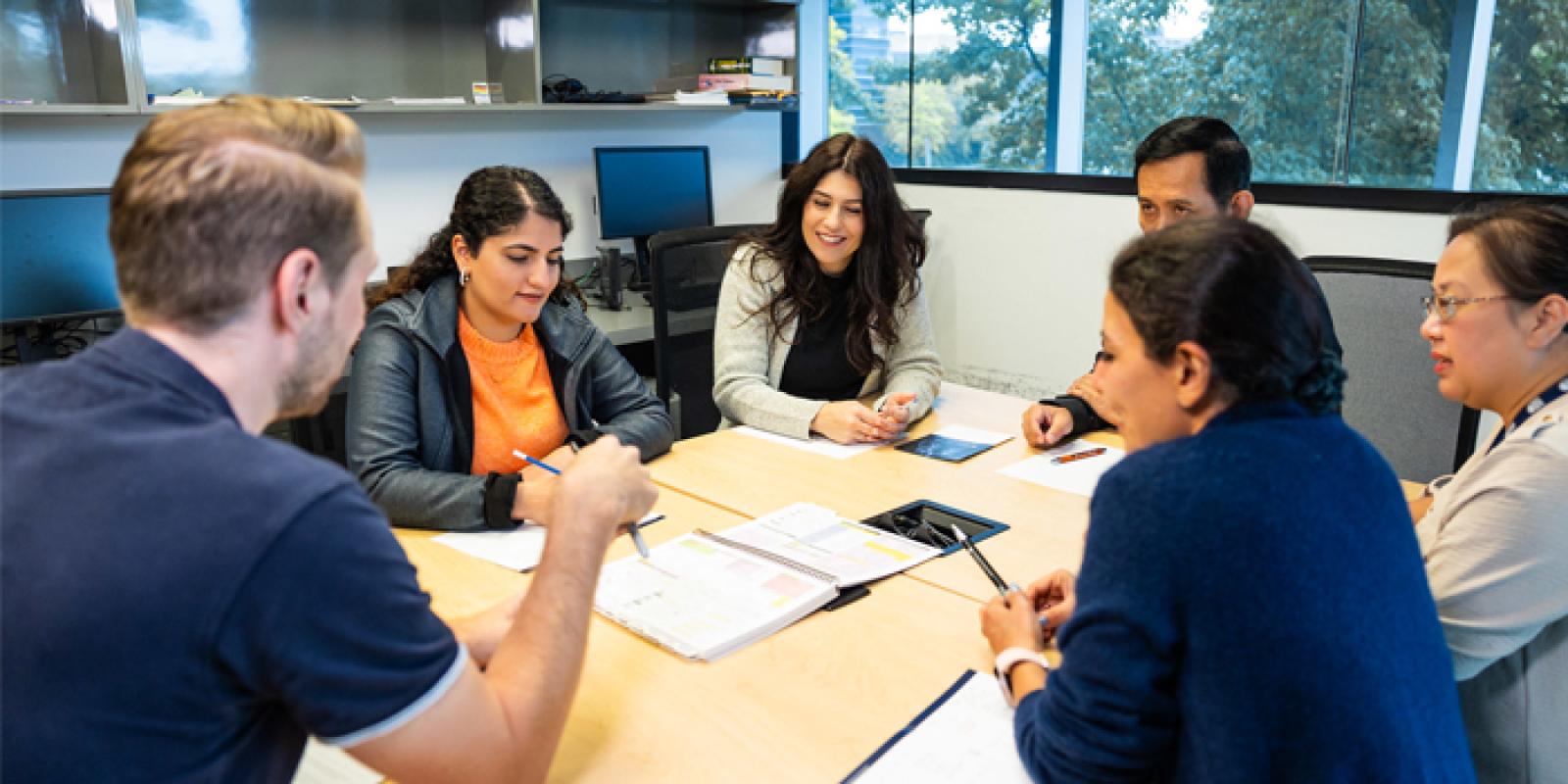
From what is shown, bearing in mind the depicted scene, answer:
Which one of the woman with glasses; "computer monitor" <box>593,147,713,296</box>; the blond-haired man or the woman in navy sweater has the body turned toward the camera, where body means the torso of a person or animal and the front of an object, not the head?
the computer monitor

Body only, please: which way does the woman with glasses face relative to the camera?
to the viewer's left

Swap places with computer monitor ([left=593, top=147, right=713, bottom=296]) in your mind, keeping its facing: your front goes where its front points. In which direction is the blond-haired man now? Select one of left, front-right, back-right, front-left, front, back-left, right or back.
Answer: front

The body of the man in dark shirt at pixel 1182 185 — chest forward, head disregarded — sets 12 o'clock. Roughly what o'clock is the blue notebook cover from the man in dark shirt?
The blue notebook cover is roughly at 11 o'clock from the man in dark shirt.

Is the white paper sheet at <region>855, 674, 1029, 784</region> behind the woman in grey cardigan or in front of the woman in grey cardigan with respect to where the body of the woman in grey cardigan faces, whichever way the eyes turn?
in front

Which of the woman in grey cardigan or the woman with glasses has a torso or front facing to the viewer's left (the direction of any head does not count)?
the woman with glasses

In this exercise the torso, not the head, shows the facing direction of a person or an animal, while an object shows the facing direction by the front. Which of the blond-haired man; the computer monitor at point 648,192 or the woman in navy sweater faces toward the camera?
the computer monitor

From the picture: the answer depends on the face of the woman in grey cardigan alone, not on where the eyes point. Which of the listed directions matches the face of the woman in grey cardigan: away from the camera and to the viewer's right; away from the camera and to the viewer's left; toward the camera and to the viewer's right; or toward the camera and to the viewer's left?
toward the camera and to the viewer's left

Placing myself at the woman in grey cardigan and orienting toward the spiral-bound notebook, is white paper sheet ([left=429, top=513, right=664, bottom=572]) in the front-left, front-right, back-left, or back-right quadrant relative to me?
front-right

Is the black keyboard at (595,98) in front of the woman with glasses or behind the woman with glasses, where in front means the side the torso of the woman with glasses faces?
in front

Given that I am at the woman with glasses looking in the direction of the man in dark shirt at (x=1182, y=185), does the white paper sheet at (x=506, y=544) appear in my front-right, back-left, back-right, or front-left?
front-left

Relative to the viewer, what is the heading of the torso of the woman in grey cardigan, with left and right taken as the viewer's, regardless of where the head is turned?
facing the viewer

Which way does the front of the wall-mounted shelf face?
toward the camera

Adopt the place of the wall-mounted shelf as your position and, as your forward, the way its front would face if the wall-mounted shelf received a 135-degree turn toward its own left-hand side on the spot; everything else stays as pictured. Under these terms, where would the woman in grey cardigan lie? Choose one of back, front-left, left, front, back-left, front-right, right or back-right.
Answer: right

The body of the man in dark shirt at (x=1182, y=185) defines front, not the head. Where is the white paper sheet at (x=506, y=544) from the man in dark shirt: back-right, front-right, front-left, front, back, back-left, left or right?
front

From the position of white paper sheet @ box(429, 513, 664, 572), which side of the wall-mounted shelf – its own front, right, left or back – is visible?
front

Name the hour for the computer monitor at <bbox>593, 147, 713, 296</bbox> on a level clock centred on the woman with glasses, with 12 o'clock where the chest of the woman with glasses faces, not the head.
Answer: The computer monitor is roughly at 1 o'clock from the woman with glasses.

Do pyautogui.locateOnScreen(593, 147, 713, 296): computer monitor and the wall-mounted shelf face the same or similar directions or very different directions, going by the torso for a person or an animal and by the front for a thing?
same or similar directions

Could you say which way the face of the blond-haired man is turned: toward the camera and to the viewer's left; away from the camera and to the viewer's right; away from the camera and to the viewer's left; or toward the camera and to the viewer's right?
away from the camera and to the viewer's right
